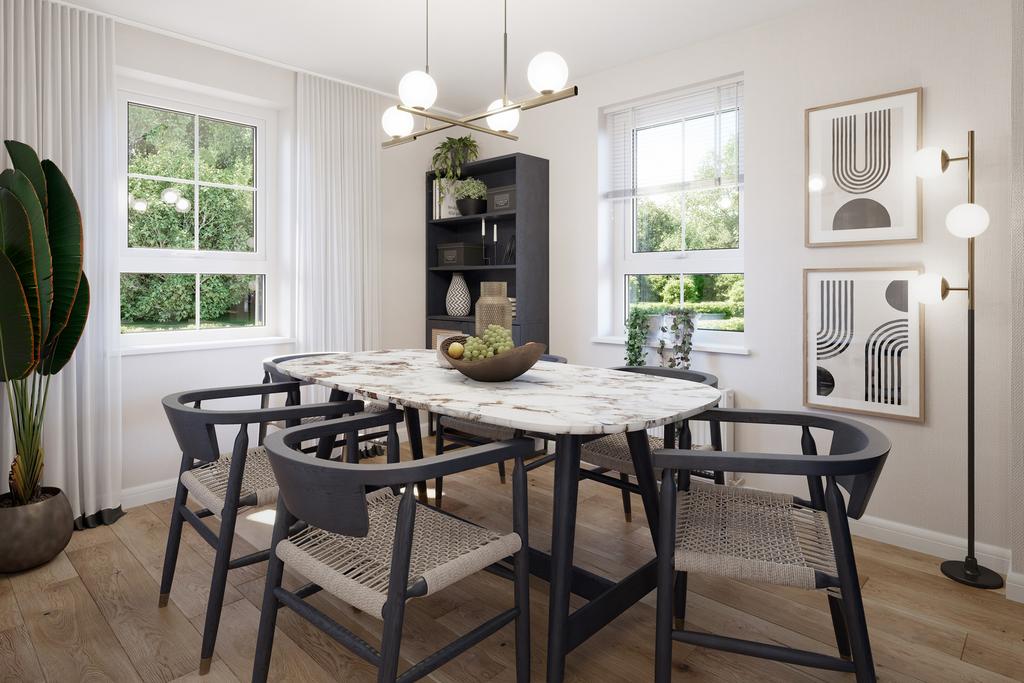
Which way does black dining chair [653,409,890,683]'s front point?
to the viewer's left

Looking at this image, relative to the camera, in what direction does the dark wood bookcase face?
facing the viewer and to the left of the viewer

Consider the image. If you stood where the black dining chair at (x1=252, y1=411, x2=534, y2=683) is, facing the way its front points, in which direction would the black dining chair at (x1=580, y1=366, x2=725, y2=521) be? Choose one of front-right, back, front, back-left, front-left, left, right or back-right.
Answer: front

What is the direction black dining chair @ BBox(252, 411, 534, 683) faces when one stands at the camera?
facing away from the viewer and to the right of the viewer

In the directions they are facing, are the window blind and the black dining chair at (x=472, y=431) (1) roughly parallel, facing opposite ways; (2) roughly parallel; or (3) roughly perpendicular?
roughly parallel

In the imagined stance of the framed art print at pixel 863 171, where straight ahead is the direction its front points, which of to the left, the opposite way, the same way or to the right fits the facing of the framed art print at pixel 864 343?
the same way

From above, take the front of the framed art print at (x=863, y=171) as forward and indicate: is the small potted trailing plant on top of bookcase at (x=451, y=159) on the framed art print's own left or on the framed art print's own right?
on the framed art print's own right

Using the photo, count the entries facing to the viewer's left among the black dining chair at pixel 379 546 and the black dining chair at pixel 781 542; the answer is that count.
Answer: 1

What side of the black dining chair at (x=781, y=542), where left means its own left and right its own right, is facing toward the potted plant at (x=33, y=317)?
front

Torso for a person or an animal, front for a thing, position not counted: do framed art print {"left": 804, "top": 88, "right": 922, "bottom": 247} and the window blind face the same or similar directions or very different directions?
same or similar directions

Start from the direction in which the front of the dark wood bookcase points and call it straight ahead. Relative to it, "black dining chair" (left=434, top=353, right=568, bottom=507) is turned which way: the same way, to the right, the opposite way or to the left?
the same way

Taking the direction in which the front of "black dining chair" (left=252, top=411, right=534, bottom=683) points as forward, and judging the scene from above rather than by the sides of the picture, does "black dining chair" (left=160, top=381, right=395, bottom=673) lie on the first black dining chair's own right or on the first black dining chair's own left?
on the first black dining chair's own left

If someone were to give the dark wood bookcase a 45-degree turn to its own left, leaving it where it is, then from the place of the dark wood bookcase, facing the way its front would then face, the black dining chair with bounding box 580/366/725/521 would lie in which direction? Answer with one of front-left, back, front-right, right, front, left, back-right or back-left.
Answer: front

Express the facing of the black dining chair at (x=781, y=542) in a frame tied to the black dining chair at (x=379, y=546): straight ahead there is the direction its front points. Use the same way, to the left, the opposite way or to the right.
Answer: to the left

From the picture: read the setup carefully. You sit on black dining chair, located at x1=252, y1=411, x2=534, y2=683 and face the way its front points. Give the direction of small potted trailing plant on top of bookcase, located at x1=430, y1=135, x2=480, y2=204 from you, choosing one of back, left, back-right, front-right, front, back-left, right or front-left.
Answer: front-left

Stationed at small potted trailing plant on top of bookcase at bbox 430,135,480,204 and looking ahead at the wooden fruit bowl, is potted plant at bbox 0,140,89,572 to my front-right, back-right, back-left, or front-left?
front-right

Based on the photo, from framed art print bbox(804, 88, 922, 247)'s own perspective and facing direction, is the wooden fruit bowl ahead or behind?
ahead

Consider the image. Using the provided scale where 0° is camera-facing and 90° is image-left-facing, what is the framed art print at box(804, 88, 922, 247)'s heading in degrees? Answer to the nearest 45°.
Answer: approximately 45°
